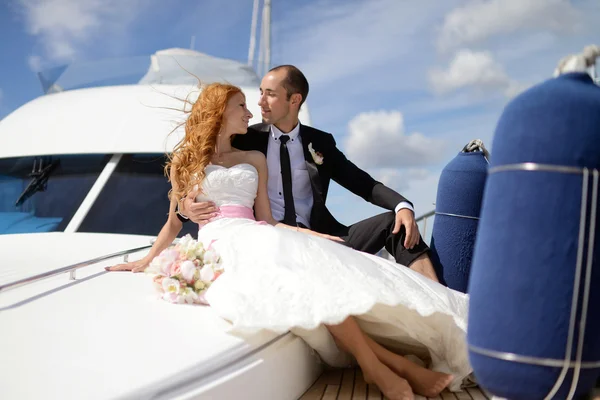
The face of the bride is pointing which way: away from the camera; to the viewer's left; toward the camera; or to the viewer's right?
to the viewer's right

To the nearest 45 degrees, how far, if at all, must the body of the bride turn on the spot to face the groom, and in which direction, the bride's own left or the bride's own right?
approximately 135° to the bride's own left

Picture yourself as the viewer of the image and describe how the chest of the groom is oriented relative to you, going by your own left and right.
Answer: facing the viewer

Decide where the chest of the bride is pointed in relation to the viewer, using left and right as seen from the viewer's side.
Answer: facing the viewer and to the right of the viewer

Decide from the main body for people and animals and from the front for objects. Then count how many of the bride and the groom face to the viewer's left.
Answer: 0

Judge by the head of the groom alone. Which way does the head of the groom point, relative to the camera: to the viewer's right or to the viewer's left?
to the viewer's left

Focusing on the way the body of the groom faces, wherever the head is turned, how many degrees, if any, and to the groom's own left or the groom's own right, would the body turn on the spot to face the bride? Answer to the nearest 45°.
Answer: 0° — they already face them
